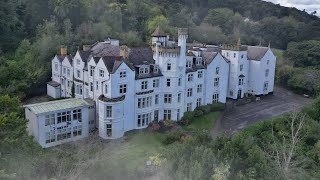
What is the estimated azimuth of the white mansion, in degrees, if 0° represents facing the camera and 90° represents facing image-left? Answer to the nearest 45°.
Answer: approximately 315°

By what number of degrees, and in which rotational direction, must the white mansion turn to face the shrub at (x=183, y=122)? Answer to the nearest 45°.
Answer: approximately 45° to its left

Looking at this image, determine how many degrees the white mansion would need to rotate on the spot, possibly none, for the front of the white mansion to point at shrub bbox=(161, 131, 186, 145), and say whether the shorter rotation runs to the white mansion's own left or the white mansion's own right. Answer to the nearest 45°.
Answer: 0° — it already faces it

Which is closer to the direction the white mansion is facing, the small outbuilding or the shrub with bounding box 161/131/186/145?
the shrub

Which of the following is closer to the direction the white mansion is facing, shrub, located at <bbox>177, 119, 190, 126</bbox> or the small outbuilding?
the shrub
